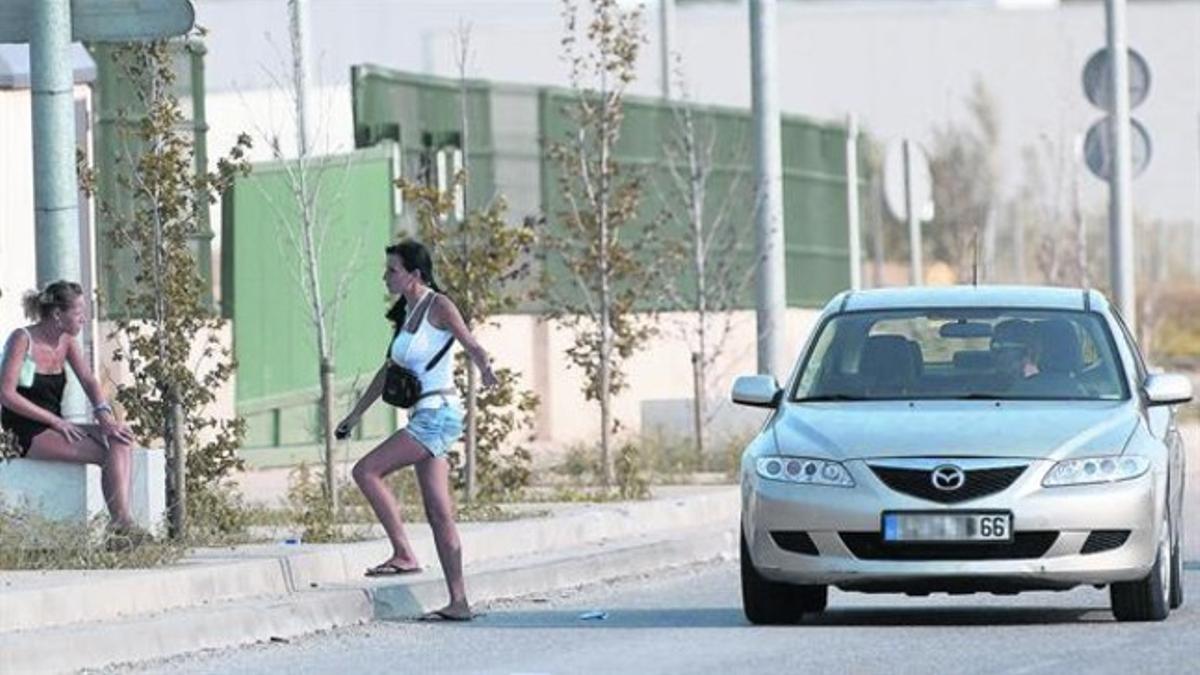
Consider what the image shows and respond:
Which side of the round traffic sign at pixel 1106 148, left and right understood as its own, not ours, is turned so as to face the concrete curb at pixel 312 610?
back

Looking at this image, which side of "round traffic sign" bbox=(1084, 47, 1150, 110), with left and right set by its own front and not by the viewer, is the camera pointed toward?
back

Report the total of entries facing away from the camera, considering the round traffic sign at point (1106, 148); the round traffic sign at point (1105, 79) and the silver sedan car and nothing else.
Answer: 2

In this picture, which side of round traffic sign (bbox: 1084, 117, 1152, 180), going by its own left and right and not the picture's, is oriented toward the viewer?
back

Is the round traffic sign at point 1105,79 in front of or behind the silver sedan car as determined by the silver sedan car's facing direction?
behind
